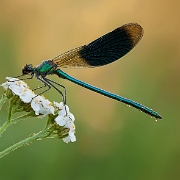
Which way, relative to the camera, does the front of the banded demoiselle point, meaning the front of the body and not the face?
to the viewer's left
